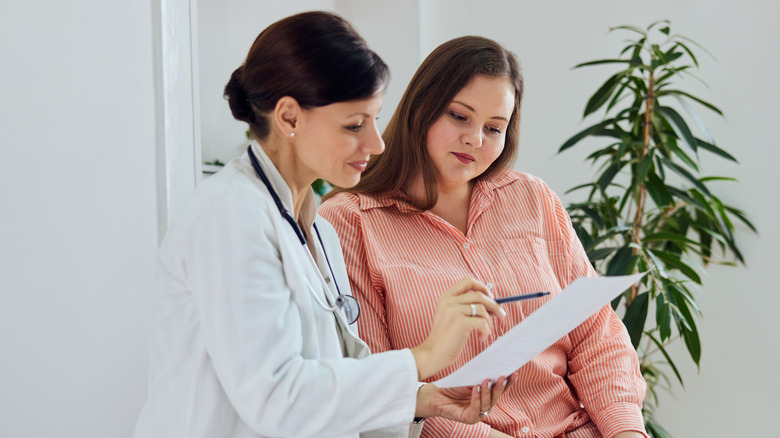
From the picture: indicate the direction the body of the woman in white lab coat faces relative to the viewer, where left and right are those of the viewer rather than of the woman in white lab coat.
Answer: facing to the right of the viewer

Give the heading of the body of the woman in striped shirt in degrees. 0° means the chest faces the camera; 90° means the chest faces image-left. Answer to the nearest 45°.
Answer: approximately 0°

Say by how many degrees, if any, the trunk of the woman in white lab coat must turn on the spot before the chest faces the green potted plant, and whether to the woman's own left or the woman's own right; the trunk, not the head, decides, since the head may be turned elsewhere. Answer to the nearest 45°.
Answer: approximately 45° to the woman's own left

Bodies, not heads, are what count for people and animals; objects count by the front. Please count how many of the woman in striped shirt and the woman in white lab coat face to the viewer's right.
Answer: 1

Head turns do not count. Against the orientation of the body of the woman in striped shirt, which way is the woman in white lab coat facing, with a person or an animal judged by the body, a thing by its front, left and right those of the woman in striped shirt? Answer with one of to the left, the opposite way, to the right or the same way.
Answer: to the left

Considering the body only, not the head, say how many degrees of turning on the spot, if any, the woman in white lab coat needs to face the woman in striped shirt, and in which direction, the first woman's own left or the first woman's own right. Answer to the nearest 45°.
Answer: approximately 45° to the first woman's own left

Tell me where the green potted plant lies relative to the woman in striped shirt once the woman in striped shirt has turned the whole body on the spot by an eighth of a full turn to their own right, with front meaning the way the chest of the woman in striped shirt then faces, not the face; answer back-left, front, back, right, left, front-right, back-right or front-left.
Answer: back
